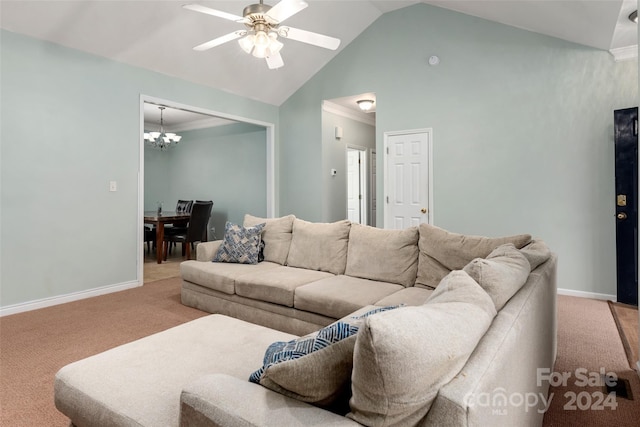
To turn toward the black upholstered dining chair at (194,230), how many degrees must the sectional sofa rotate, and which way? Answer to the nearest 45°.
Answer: approximately 135° to its right

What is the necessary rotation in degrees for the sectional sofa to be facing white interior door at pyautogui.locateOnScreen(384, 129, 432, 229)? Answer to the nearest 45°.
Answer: approximately 135° to its right

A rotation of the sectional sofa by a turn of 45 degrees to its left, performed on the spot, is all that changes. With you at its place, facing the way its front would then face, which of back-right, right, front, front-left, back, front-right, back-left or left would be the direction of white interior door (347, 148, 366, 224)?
back

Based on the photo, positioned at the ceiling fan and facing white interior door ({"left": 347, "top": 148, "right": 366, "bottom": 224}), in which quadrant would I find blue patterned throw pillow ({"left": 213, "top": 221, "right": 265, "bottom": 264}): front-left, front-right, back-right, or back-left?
front-left

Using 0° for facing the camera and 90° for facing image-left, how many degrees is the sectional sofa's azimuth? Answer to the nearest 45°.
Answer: approximately 45°

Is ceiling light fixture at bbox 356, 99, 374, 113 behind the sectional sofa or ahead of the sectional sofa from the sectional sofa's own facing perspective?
behind

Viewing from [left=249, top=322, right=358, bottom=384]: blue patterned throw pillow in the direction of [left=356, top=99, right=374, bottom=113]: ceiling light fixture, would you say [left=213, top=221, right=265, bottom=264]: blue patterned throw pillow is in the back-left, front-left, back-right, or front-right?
front-left
